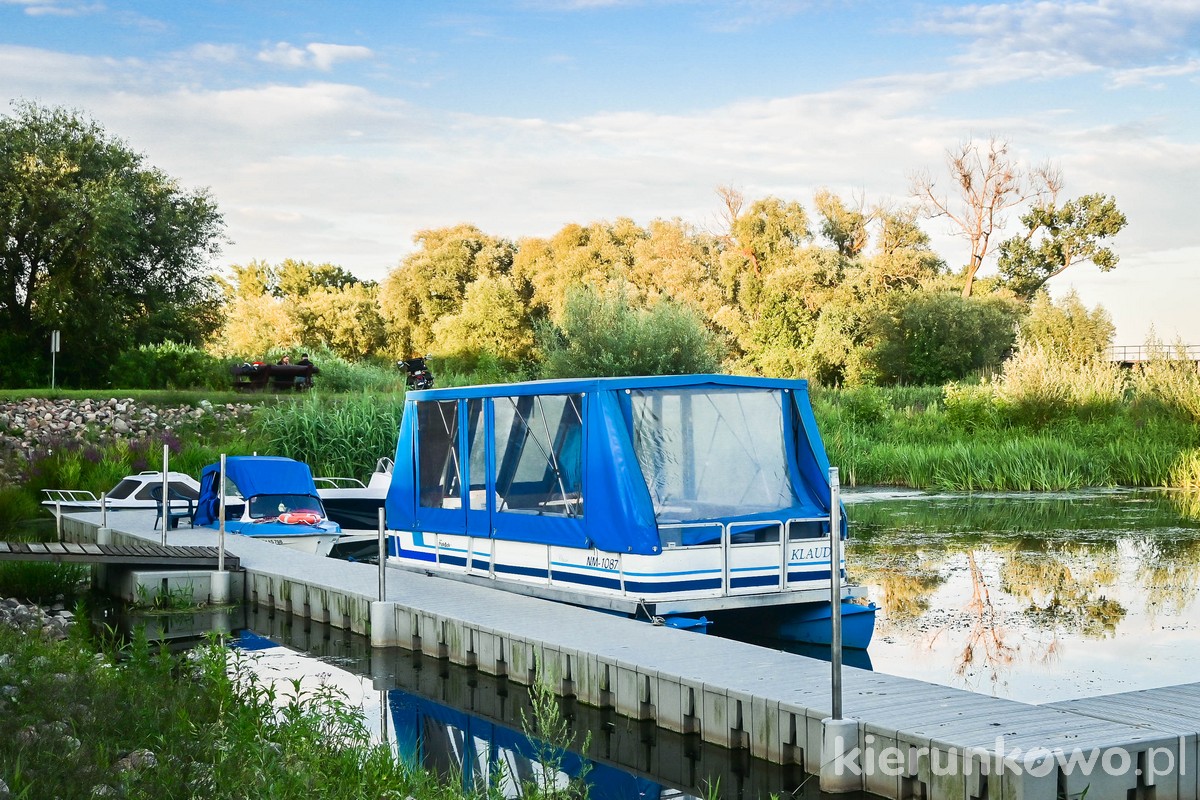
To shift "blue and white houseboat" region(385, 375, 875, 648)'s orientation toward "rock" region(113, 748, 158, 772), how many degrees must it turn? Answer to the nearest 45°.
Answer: approximately 90° to its right

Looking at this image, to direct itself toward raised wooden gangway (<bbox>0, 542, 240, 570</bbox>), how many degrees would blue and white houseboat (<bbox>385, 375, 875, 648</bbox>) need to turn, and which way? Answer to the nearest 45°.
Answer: approximately 180°

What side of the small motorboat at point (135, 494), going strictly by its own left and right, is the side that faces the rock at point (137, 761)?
left

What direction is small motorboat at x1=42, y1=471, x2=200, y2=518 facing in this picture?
to the viewer's left

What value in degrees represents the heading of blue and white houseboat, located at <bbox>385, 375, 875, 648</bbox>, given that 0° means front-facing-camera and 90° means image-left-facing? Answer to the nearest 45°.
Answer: approximately 315°

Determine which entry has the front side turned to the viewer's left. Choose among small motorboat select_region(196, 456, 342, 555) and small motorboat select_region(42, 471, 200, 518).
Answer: small motorboat select_region(42, 471, 200, 518)

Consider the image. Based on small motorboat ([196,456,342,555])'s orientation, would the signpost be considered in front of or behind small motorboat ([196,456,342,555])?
behind

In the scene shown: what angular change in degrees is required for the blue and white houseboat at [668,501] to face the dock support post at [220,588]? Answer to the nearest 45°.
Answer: approximately 180°

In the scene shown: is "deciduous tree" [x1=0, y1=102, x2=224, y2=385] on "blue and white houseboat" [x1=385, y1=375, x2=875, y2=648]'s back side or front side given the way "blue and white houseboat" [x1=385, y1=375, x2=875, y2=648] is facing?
on the back side

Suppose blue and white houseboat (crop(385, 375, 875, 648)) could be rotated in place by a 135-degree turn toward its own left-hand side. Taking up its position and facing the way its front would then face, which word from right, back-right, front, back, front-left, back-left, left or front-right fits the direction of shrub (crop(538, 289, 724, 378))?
front

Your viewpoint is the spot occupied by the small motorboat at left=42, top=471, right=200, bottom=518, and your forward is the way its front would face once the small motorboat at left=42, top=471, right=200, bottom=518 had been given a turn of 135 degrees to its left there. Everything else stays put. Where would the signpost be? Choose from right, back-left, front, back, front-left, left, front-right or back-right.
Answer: back-left

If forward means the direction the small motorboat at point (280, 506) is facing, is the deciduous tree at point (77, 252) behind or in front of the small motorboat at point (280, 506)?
behind

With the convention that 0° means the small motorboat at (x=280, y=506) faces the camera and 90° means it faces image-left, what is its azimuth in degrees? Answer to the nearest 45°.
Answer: approximately 315°

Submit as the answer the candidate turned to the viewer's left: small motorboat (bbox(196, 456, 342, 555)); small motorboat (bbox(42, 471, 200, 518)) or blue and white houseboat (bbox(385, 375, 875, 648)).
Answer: small motorboat (bbox(42, 471, 200, 518))
